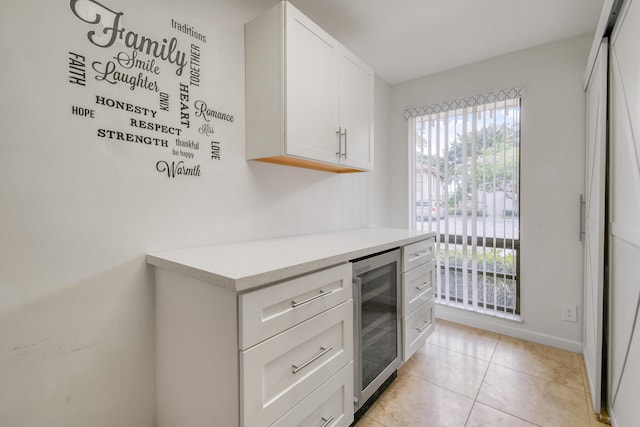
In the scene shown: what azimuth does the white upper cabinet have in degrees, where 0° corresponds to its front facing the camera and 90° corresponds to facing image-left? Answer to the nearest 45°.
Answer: approximately 315°

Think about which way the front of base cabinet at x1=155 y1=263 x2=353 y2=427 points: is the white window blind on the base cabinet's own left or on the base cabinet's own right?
on the base cabinet's own left

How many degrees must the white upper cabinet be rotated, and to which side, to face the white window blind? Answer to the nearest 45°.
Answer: approximately 90° to its left

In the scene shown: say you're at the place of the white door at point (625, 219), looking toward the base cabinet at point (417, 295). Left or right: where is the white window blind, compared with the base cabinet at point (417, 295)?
right

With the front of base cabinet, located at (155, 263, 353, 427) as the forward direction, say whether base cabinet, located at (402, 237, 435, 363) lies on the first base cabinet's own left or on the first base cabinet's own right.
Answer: on the first base cabinet's own left

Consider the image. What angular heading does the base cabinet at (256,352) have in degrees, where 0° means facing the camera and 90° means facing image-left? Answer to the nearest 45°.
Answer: approximately 315°

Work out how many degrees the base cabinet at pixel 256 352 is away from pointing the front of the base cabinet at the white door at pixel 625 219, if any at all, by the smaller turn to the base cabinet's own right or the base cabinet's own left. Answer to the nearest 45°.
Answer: approximately 45° to the base cabinet's own left
